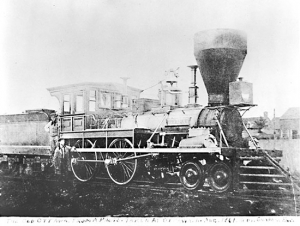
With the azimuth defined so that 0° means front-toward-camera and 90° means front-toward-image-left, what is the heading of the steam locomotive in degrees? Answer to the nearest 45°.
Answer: approximately 315°

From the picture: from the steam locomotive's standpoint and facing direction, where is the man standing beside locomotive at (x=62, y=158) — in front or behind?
behind

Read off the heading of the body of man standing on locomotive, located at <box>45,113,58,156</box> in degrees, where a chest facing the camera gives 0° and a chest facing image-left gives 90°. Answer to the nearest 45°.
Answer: approximately 0°
